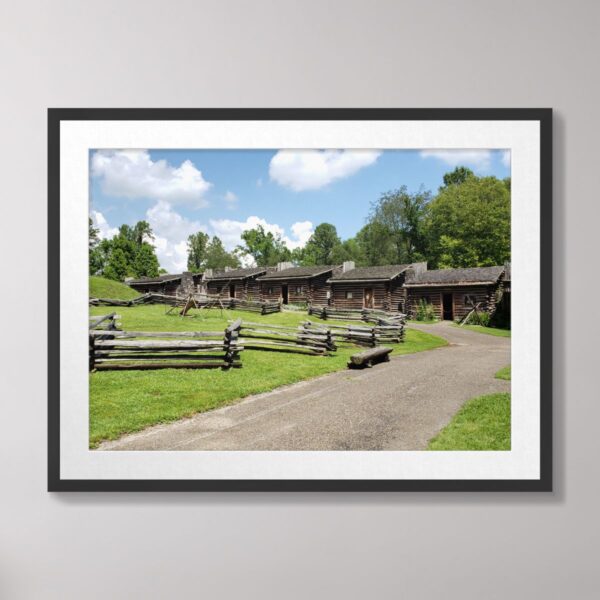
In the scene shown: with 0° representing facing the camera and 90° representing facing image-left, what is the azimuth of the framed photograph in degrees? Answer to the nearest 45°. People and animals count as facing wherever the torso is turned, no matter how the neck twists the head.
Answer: approximately 0°
